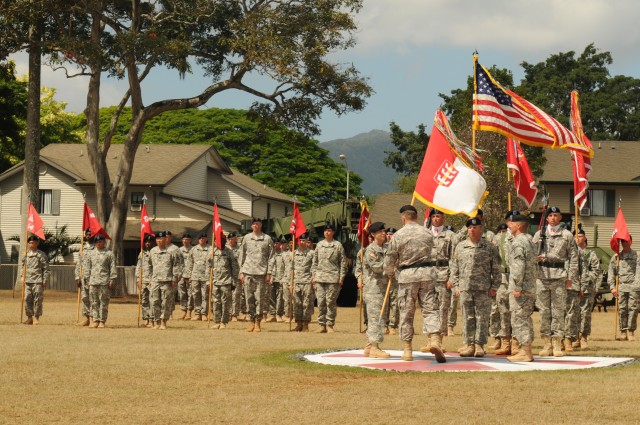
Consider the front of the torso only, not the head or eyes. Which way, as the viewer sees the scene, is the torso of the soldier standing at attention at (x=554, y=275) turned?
toward the camera

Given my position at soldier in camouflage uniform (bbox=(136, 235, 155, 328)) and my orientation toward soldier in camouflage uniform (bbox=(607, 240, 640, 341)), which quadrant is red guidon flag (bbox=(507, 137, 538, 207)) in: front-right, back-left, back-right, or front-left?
front-right

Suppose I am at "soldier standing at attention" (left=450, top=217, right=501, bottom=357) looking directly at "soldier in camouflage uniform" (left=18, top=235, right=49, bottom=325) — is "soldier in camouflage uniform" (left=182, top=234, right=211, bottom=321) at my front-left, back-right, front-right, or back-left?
front-right

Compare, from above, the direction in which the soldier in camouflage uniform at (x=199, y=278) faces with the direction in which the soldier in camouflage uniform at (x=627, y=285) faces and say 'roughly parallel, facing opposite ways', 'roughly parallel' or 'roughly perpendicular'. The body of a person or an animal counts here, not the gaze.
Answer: roughly parallel

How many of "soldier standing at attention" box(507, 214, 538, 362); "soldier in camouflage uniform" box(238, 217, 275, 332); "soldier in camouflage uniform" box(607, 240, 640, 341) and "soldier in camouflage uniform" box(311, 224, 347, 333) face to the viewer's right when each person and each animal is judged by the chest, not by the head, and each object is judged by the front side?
0

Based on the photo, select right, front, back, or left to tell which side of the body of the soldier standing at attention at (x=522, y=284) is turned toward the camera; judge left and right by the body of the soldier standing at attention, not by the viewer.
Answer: left

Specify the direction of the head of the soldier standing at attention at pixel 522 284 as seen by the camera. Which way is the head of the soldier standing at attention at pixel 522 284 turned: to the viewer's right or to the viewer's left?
to the viewer's left

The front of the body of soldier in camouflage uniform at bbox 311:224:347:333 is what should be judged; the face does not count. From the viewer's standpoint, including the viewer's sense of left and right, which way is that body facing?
facing the viewer

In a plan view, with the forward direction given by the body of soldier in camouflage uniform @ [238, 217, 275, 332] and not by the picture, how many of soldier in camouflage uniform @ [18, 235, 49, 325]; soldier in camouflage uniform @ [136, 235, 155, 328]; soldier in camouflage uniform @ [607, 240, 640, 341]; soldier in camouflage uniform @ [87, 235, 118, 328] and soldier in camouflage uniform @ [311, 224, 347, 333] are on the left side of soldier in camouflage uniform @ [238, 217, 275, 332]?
2

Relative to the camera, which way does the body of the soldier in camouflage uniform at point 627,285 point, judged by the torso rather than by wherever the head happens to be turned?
toward the camera

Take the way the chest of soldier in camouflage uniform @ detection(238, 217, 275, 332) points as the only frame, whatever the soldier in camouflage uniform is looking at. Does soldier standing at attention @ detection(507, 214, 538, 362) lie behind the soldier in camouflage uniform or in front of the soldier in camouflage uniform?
in front

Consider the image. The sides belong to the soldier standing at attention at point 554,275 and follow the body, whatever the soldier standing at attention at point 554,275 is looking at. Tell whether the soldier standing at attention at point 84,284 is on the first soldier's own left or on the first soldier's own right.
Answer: on the first soldier's own right
